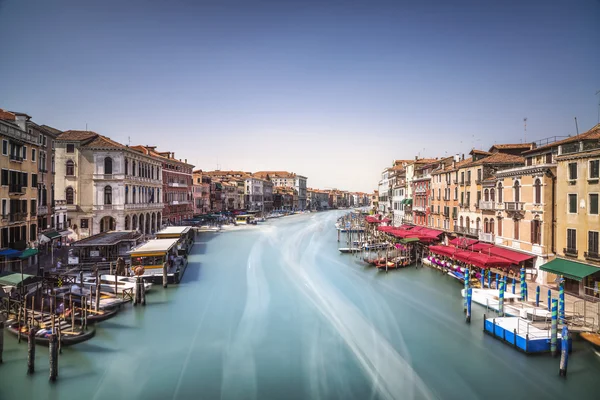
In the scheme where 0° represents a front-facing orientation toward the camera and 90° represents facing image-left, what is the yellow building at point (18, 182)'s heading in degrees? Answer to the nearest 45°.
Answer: approximately 315°

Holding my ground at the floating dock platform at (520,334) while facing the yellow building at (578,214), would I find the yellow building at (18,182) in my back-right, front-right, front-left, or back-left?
back-left

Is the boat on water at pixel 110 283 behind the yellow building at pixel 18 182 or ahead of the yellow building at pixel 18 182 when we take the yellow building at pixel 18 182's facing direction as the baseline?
ahead

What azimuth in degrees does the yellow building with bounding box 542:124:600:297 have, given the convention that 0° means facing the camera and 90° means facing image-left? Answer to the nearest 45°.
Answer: approximately 45°

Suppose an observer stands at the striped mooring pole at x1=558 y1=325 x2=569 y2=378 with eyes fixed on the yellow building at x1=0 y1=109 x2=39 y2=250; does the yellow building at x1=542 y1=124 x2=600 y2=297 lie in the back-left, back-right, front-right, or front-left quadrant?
back-right

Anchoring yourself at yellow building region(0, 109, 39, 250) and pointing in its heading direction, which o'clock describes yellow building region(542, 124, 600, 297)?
yellow building region(542, 124, 600, 297) is roughly at 12 o'clock from yellow building region(0, 109, 39, 250).

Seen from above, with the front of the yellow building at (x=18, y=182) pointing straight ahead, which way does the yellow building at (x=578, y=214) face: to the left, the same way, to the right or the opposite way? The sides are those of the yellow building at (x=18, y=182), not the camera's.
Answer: the opposite way

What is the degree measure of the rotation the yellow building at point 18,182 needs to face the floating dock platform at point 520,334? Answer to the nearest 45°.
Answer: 0° — it already faces it
